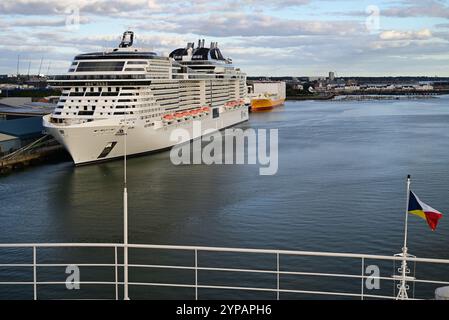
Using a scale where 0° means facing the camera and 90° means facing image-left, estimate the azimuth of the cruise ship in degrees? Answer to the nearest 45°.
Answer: approximately 45°

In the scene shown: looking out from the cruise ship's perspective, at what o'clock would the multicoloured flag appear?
The multicoloured flag is roughly at 10 o'clock from the cruise ship.
